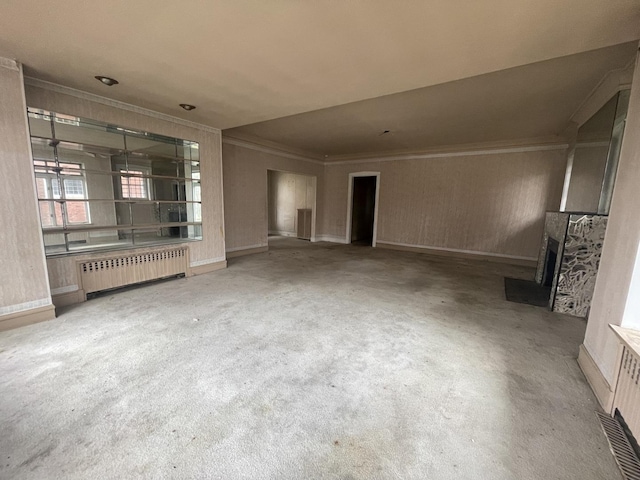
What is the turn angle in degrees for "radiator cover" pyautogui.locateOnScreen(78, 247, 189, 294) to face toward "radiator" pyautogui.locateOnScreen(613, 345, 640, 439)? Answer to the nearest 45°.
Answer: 0° — it already faces it

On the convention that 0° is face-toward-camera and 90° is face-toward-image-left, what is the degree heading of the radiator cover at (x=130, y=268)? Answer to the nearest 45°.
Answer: approximately 315°
